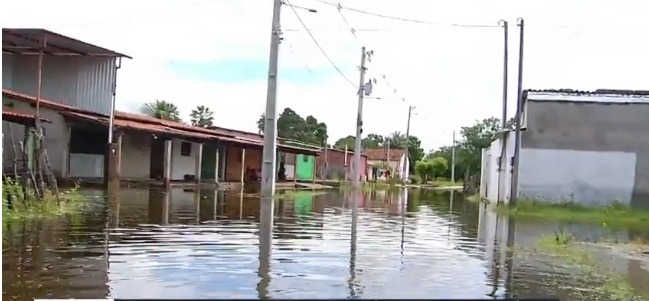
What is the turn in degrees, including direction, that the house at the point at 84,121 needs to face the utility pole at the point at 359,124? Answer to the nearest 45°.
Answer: approximately 90° to its left

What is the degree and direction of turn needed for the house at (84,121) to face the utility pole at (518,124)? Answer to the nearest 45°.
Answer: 0° — it already faces it

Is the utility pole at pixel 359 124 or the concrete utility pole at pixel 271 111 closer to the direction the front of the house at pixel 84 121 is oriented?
the concrete utility pole

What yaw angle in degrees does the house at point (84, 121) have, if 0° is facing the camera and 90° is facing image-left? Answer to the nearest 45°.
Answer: approximately 315°

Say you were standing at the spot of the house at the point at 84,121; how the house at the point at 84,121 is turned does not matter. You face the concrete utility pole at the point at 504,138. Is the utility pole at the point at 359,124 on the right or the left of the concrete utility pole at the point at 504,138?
left

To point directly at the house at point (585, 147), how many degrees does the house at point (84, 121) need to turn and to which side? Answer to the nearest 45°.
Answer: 0° — it already faces it

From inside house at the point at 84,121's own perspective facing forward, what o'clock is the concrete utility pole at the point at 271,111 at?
The concrete utility pole is roughly at 12 o'clock from the house.

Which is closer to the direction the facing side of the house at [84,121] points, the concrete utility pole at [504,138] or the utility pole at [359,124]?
the concrete utility pole

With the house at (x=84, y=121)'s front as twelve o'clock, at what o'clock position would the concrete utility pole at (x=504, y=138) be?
The concrete utility pole is roughly at 11 o'clock from the house.
